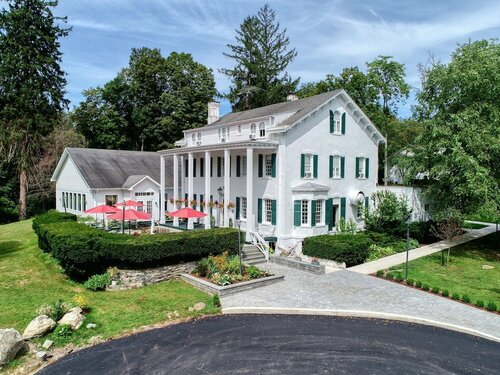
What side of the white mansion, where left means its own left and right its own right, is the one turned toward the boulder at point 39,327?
front

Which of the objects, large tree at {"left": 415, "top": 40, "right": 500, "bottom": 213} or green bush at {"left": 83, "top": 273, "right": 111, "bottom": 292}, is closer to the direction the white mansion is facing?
the green bush

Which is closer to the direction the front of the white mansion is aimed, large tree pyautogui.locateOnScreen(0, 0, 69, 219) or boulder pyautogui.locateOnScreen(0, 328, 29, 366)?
the boulder

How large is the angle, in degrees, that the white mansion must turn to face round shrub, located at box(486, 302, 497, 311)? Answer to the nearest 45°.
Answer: approximately 90° to its left

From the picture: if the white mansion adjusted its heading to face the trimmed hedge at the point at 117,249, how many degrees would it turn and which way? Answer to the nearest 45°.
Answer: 0° — it already faces it

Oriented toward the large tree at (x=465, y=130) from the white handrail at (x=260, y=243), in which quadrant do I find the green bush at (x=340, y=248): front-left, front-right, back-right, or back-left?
front-right

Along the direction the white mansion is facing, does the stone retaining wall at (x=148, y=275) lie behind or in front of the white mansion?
in front

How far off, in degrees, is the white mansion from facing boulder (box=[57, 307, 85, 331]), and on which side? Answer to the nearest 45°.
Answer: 0° — it already faces it

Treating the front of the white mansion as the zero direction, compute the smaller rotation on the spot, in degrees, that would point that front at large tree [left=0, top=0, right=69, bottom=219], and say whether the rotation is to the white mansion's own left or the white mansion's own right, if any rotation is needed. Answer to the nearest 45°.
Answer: approximately 45° to the white mansion's own right

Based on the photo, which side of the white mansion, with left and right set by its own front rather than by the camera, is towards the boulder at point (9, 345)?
front

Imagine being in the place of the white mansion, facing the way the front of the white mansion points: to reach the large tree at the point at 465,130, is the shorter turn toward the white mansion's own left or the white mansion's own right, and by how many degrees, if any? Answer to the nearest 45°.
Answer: approximately 135° to the white mansion's own left

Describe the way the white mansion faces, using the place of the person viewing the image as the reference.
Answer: facing the viewer and to the left of the viewer

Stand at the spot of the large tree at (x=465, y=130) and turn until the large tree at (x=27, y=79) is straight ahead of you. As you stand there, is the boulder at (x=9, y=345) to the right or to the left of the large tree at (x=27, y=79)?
left

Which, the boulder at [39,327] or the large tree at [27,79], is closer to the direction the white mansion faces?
the boulder
